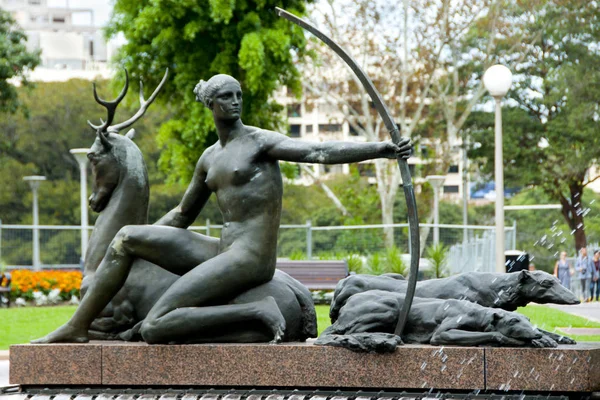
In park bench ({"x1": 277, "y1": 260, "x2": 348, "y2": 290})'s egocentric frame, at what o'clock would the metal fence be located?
The metal fence is roughly at 6 o'clock from the park bench.

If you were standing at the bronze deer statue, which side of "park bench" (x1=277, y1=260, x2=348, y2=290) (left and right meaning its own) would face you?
front

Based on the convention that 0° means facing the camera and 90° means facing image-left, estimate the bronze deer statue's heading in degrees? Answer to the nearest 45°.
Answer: approximately 90°

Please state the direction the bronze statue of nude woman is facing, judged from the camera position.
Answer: facing the viewer and to the left of the viewer

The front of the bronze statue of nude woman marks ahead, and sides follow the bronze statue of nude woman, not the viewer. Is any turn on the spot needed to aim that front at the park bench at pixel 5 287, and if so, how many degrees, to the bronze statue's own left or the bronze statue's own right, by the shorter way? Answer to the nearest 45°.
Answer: approximately 135° to the bronze statue's own right

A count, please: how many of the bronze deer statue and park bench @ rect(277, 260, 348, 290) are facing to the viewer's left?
1

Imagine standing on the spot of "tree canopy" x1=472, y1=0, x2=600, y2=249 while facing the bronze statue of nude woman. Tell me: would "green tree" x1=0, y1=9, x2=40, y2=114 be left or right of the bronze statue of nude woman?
right

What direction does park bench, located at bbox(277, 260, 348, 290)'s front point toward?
toward the camera

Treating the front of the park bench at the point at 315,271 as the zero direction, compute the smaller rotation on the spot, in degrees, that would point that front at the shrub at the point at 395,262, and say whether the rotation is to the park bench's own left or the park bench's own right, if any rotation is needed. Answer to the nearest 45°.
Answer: approximately 135° to the park bench's own left

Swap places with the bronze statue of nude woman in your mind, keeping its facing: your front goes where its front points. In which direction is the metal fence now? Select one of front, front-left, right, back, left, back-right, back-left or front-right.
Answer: back-right

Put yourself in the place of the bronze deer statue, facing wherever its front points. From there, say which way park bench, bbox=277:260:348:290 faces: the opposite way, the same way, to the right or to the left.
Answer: to the left

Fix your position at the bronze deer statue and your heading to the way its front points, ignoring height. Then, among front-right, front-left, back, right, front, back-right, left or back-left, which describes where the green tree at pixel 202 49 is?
right
